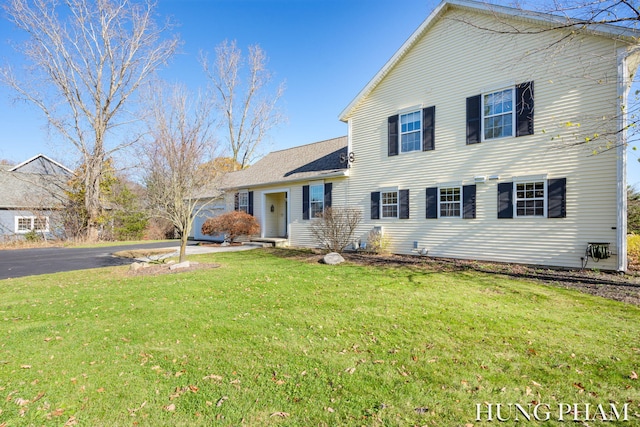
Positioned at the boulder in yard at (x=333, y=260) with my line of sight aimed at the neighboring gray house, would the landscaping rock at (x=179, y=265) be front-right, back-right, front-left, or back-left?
front-left

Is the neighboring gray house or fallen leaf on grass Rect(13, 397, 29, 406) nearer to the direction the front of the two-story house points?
the fallen leaf on grass

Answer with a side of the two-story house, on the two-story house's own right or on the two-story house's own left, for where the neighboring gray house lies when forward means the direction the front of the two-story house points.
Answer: on the two-story house's own right

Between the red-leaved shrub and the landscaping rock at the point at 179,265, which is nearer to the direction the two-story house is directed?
the landscaping rock

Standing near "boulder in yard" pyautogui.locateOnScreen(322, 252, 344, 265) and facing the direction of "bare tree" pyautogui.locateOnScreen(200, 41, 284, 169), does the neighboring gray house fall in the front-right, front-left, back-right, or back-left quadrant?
front-left

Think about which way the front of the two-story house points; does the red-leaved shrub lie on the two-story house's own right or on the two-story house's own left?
on the two-story house's own right

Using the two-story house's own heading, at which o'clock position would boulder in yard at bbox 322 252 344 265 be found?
The boulder in yard is roughly at 1 o'clock from the two-story house.

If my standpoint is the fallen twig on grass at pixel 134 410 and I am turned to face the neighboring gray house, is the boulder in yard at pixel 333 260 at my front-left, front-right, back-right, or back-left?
front-right

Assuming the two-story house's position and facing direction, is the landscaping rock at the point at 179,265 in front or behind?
in front

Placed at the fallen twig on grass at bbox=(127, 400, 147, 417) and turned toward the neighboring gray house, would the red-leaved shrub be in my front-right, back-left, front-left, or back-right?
front-right

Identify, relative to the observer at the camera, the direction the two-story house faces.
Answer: facing the viewer and to the left of the viewer

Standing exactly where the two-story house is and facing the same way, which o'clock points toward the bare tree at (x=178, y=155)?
The bare tree is roughly at 1 o'clock from the two-story house.

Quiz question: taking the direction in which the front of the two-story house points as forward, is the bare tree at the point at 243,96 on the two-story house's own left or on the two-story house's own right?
on the two-story house's own right
